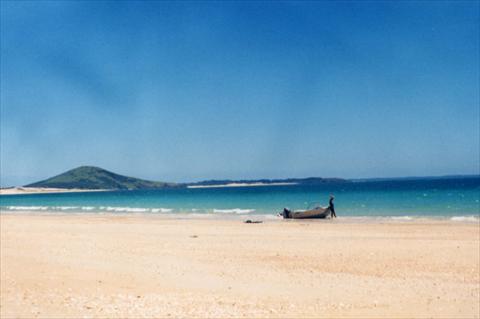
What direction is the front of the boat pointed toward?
to the viewer's right
